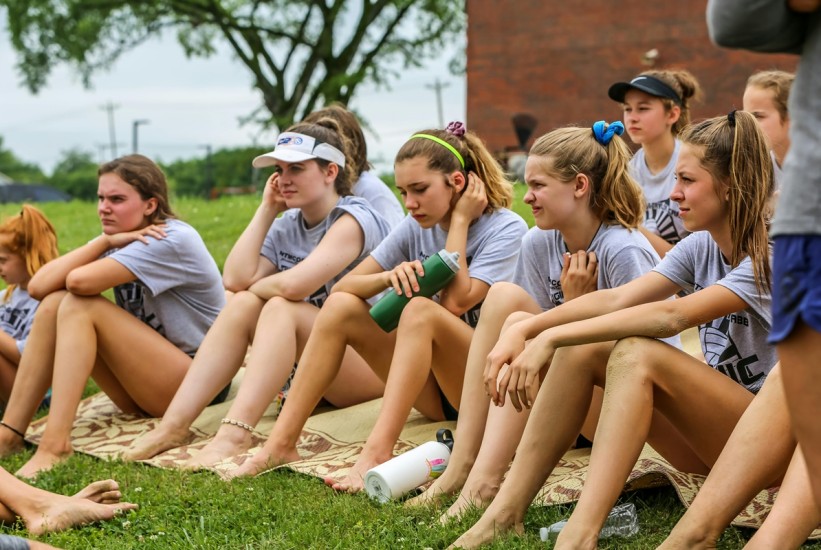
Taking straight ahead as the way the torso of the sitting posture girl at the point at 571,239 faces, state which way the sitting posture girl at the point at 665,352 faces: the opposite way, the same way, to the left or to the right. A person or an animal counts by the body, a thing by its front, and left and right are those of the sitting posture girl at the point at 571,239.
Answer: the same way

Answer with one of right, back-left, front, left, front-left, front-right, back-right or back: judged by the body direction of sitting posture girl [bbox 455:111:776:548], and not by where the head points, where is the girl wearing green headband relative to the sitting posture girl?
right

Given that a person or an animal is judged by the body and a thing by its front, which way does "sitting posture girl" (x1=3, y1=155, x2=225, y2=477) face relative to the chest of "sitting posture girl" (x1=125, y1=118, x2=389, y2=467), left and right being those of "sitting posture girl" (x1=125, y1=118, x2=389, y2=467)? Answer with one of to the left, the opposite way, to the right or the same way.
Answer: the same way

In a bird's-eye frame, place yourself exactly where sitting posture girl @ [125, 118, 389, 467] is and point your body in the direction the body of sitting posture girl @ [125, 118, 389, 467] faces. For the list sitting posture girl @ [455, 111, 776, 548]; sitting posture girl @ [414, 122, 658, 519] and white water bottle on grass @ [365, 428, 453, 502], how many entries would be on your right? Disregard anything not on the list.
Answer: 0

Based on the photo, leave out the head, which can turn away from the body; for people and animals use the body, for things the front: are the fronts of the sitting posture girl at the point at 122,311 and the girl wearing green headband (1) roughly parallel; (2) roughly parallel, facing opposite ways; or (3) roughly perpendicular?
roughly parallel

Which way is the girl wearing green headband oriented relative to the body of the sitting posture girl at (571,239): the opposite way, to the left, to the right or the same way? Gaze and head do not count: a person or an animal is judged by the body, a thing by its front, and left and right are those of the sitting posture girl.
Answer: the same way

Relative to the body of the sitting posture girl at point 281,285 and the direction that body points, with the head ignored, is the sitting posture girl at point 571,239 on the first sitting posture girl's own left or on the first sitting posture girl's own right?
on the first sitting posture girl's own left

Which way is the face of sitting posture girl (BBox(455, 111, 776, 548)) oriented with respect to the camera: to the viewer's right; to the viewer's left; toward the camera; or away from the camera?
to the viewer's left

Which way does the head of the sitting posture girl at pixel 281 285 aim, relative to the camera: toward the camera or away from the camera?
toward the camera

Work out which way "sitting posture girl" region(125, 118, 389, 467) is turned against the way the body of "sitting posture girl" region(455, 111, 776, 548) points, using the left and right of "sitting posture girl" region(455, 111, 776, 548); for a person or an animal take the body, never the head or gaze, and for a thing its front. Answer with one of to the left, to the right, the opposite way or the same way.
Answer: the same way

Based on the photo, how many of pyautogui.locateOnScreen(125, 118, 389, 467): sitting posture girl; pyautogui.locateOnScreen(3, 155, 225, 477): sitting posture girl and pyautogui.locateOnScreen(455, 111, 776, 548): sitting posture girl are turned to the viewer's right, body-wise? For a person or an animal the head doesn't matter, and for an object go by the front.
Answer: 0

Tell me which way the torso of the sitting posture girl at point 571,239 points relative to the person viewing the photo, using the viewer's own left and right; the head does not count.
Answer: facing the viewer and to the left of the viewer

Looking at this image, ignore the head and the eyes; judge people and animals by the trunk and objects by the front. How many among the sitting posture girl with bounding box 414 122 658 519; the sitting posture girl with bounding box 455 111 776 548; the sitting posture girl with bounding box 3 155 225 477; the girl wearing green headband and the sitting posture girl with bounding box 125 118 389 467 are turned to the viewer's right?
0

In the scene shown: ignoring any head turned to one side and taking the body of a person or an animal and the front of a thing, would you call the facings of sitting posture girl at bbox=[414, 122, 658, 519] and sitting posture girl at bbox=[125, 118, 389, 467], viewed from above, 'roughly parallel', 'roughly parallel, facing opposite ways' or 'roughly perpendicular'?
roughly parallel

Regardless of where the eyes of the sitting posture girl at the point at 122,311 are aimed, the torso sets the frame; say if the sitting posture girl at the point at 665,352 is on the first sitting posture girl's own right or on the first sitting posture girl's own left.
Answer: on the first sitting posture girl's own left

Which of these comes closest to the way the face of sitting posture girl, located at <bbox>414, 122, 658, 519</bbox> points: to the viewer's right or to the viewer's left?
to the viewer's left

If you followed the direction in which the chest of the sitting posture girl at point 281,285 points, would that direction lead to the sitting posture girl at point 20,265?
no
